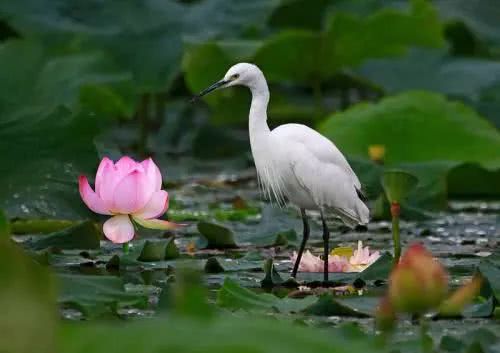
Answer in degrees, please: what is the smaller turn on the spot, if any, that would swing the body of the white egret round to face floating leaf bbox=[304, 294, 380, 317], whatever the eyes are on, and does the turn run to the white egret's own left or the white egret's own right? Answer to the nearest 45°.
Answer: approximately 90° to the white egret's own left

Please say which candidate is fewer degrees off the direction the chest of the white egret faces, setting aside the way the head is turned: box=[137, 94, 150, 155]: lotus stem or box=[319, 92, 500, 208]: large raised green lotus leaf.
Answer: the lotus stem

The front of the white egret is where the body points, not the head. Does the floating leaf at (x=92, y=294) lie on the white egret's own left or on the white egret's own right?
on the white egret's own left

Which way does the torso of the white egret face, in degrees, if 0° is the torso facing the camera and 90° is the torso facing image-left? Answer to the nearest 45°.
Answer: approximately 90°

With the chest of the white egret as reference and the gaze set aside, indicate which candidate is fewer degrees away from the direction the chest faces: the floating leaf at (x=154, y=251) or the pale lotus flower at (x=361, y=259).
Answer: the floating leaf
